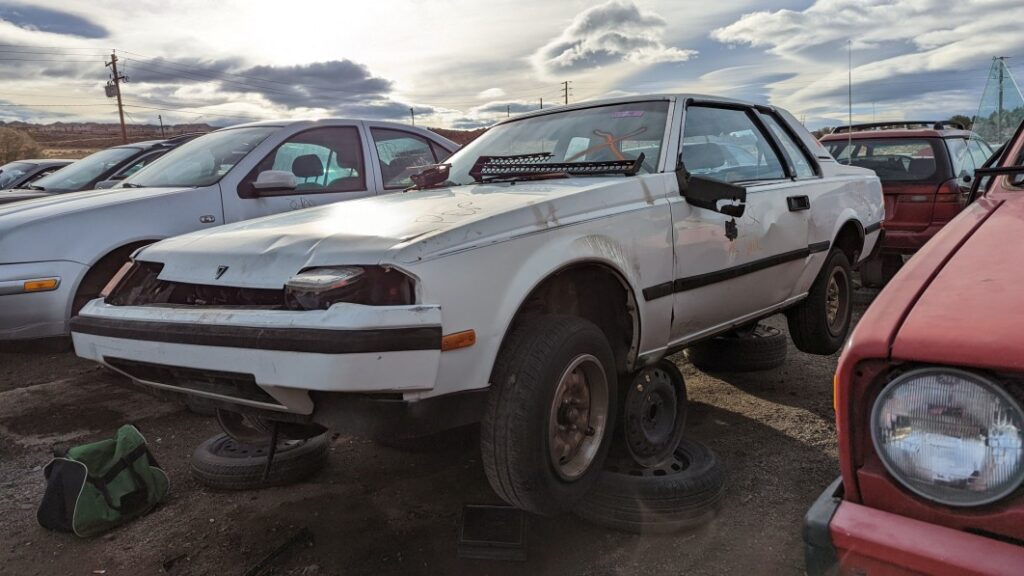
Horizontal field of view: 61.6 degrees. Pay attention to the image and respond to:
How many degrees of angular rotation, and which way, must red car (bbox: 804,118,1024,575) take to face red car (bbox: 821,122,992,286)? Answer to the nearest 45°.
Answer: approximately 135° to its right

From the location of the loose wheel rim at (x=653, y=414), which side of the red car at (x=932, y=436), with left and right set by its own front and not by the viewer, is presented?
right

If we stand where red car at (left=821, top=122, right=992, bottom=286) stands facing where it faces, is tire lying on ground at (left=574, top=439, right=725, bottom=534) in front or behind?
behind

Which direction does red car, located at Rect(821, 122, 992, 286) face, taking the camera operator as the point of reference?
facing away from the viewer and to the right of the viewer

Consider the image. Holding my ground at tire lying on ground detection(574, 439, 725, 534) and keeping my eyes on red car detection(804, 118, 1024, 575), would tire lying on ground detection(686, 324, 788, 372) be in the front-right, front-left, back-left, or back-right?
back-left

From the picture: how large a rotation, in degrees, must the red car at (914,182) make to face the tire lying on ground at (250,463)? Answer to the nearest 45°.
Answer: approximately 180°

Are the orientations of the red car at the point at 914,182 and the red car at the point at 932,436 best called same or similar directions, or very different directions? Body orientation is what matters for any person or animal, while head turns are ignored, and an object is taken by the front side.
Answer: very different directions

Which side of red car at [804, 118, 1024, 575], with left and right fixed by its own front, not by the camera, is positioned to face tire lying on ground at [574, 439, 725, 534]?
right

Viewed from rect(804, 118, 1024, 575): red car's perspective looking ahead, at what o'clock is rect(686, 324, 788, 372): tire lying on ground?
The tire lying on ground is roughly at 4 o'clock from the red car.
